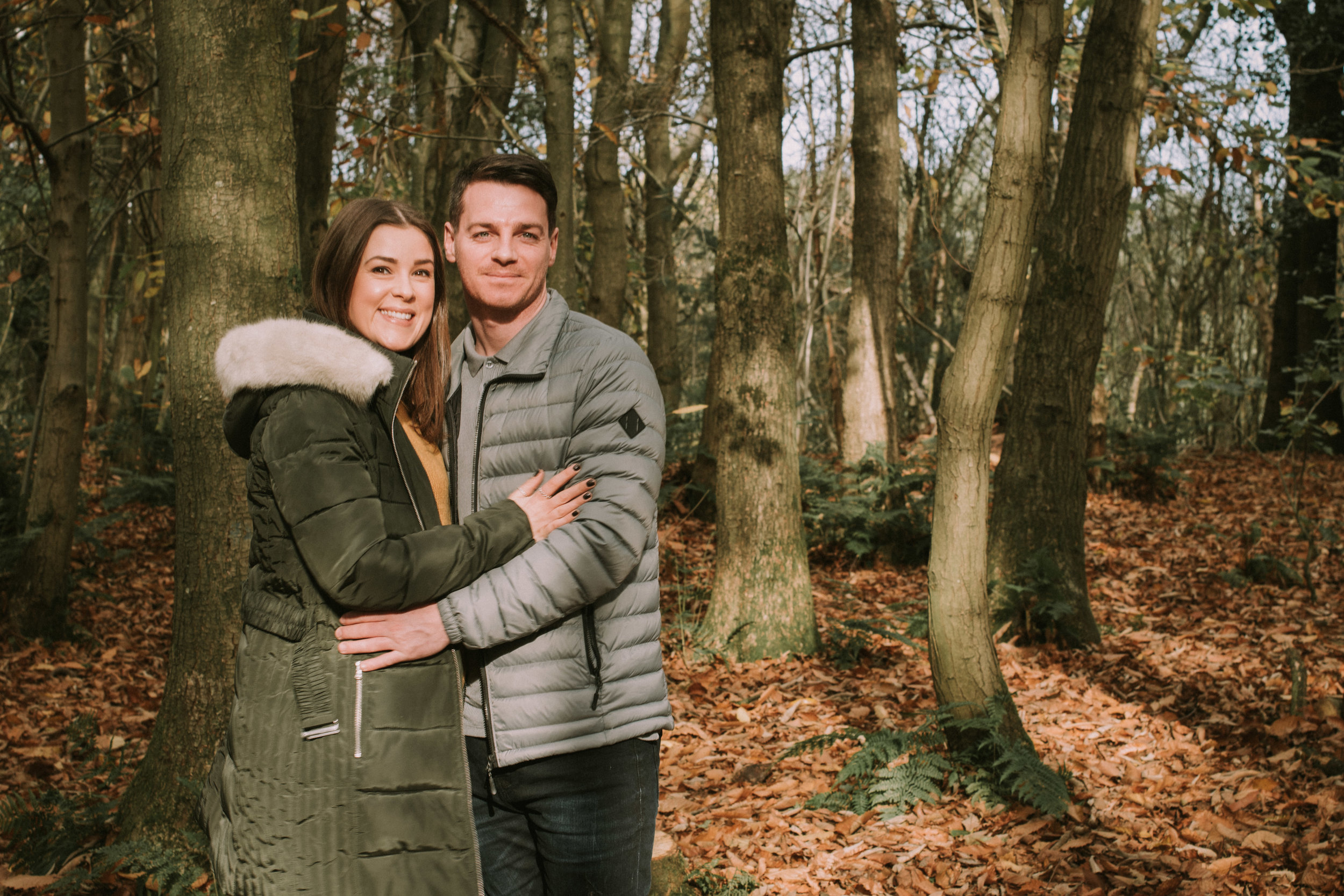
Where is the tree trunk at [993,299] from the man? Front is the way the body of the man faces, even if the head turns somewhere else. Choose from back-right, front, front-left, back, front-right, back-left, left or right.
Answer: back

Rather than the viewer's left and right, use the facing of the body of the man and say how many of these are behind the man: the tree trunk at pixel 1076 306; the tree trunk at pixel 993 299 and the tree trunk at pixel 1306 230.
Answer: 3

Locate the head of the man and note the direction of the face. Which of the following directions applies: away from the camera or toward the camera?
toward the camera

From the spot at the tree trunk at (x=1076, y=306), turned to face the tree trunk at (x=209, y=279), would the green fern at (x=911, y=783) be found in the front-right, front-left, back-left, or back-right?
front-left

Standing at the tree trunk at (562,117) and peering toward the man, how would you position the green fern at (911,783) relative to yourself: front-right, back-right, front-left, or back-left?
front-left

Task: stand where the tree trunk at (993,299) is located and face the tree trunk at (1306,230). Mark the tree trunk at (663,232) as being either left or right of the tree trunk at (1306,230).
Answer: left

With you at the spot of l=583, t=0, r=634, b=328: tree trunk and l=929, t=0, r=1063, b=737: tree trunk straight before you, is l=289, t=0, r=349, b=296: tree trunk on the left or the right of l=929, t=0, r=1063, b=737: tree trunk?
right

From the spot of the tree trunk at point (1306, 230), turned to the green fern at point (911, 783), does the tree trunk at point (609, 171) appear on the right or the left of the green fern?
right

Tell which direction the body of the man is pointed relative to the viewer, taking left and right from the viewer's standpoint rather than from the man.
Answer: facing the viewer and to the left of the viewer

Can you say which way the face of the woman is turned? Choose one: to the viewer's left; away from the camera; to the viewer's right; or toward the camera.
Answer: toward the camera

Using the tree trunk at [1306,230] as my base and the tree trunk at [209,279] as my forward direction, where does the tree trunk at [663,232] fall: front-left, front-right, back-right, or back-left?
front-right

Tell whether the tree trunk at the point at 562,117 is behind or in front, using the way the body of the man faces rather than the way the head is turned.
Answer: behind

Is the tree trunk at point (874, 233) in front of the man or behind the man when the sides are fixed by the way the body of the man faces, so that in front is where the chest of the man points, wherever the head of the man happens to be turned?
behind

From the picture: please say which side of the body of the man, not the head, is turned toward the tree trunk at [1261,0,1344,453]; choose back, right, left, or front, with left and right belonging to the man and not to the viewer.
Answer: back

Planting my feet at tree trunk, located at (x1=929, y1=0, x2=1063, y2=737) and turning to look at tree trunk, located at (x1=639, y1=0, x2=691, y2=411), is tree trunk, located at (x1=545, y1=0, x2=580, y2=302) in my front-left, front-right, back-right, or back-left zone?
front-left

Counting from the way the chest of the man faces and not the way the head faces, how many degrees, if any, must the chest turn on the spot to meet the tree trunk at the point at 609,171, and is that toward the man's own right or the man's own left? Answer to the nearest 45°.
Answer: approximately 135° to the man's own right

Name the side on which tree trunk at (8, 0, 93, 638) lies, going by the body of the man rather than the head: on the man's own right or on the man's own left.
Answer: on the man's own right
